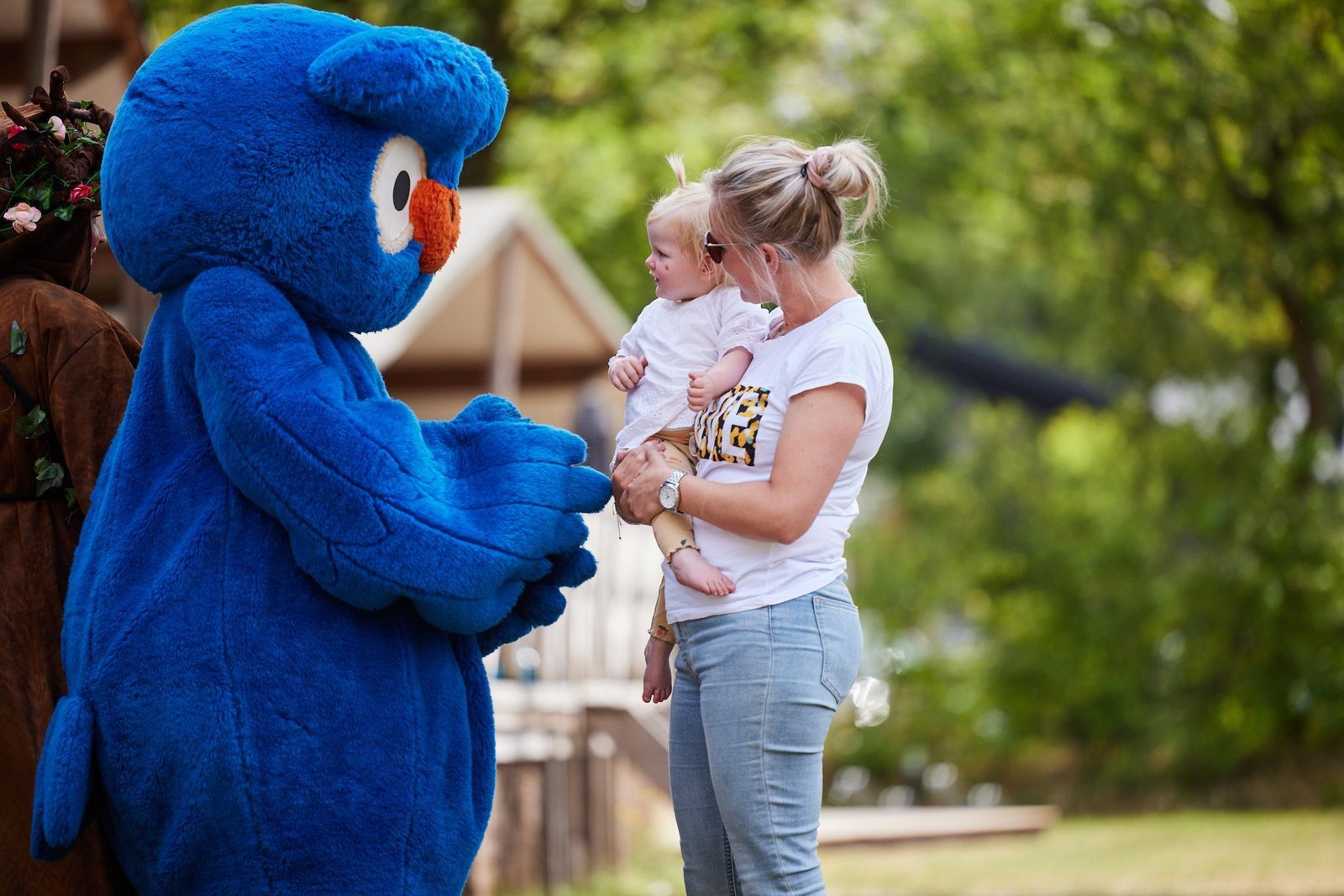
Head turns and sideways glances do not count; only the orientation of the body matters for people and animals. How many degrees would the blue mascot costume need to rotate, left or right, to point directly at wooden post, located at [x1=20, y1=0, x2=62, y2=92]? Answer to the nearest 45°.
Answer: approximately 90° to its left

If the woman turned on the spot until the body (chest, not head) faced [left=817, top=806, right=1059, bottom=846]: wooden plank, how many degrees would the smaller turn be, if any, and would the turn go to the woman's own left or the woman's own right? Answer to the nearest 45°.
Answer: approximately 90° to the woman's own right

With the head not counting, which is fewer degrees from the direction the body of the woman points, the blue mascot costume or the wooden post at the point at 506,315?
the blue mascot costume

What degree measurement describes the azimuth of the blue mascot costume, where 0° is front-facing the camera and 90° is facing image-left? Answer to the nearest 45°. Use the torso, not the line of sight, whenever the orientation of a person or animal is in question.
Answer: approximately 270°

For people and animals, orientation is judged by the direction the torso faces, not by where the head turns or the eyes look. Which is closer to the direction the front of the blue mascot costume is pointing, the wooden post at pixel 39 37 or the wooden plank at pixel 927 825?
the wooden plank

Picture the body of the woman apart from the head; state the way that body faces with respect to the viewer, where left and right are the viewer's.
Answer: facing to the left of the viewer

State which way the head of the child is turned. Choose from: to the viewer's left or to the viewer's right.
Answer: to the viewer's left

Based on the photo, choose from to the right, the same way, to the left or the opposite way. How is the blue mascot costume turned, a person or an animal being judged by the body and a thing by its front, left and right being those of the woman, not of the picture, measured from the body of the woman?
the opposite way

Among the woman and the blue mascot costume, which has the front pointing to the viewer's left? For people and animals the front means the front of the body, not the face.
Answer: the woman

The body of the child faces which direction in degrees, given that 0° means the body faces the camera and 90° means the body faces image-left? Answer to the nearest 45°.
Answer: approximately 45°

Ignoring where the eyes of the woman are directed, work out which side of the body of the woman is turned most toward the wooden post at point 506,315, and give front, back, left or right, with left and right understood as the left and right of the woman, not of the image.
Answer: right
